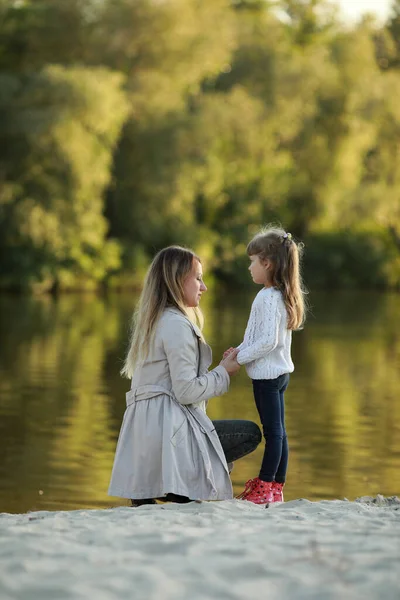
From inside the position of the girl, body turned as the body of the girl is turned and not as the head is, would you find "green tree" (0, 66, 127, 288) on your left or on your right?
on your right

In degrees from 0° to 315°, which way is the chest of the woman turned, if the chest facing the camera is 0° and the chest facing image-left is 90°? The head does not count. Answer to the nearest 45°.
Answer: approximately 270°

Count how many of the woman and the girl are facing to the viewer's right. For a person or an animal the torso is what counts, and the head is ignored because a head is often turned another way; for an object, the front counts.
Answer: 1

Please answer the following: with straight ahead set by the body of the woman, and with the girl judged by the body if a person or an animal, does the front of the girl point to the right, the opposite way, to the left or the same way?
the opposite way

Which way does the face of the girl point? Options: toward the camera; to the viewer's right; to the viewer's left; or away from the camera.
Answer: to the viewer's left

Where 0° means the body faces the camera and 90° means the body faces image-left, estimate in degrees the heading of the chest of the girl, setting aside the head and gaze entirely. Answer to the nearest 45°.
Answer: approximately 90°

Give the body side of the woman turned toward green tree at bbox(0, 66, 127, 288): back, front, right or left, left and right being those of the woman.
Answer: left

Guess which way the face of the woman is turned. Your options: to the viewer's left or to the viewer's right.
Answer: to the viewer's right
